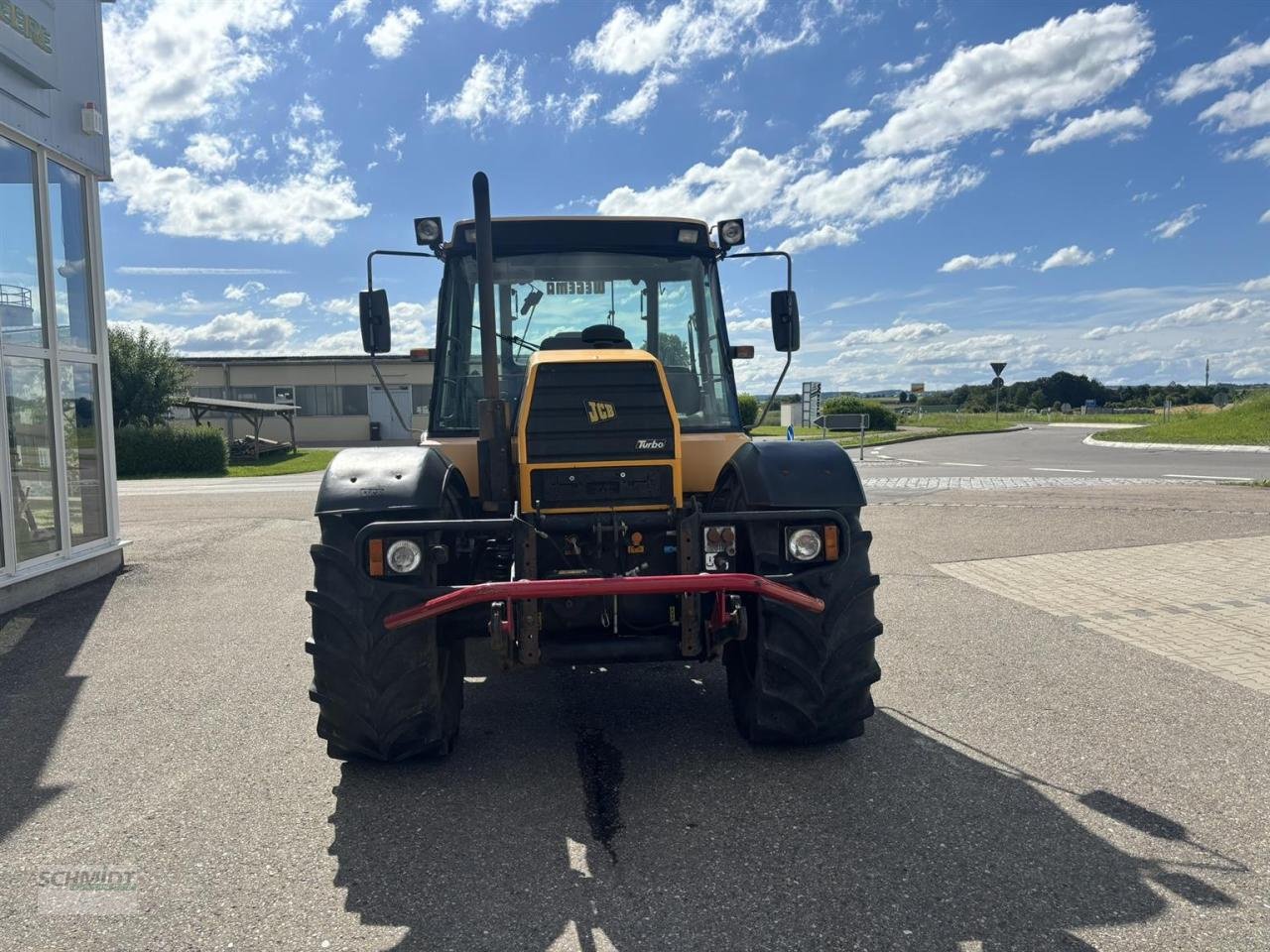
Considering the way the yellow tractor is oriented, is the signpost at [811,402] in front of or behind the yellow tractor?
behind

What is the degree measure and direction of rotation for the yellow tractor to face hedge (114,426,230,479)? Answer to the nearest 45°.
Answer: approximately 135° to its right

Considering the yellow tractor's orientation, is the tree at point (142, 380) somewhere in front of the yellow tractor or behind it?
behind

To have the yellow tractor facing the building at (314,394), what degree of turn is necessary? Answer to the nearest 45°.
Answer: approximately 180°

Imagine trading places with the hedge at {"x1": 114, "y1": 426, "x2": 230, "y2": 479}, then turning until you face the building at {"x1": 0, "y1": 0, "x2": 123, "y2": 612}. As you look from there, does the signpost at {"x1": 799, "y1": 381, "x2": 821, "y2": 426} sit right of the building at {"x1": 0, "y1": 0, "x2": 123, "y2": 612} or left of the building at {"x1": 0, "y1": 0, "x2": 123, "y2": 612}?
left

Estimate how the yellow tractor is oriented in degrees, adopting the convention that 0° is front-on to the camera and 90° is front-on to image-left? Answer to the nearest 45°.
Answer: approximately 0°

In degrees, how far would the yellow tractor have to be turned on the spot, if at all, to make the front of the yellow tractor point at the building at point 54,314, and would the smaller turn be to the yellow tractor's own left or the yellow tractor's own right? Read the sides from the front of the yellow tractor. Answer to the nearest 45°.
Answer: approximately 135° to the yellow tractor's own right
